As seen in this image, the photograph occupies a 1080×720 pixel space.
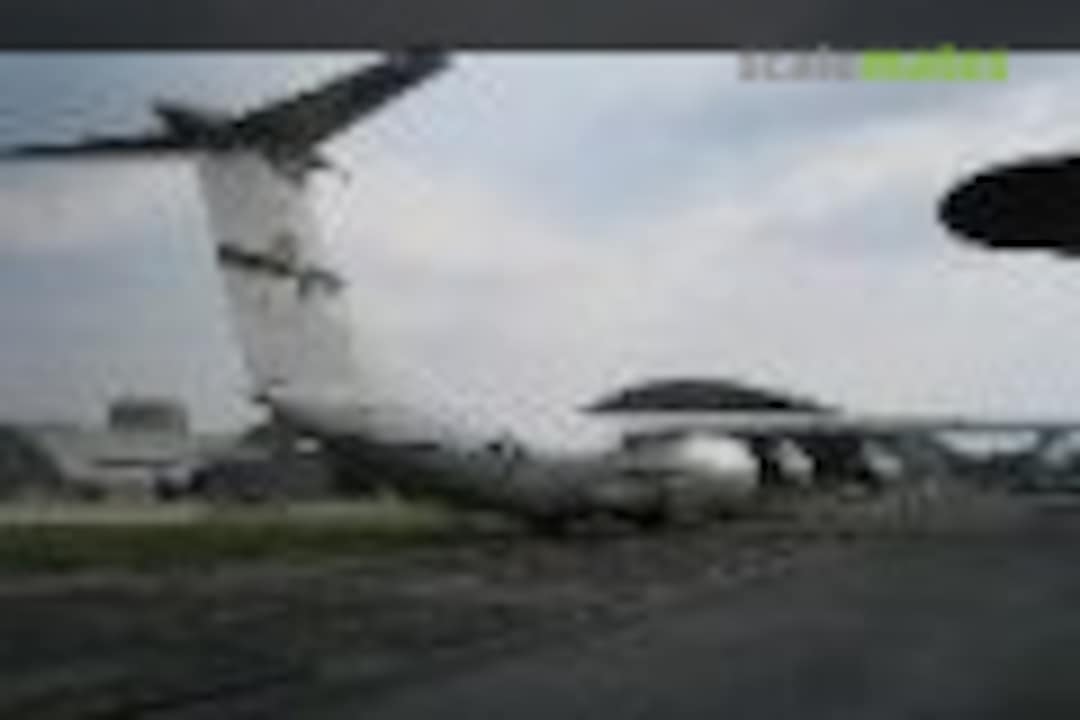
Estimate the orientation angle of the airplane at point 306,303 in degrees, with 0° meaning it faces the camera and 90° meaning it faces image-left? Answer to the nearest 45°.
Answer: approximately 225°
